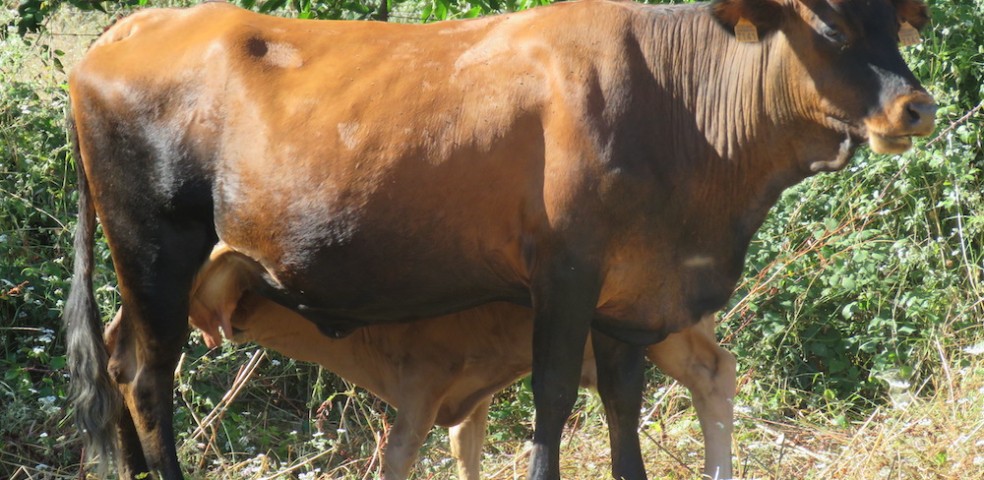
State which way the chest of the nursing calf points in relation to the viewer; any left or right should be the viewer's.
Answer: facing to the left of the viewer

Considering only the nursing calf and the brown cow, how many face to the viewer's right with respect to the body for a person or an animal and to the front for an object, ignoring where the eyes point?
1

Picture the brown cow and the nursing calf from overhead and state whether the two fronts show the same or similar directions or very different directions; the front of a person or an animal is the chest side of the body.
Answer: very different directions

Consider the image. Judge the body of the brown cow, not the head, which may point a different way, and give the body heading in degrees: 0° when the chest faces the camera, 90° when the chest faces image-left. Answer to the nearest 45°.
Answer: approximately 270°

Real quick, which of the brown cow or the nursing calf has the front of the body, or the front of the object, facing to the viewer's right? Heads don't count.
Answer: the brown cow
